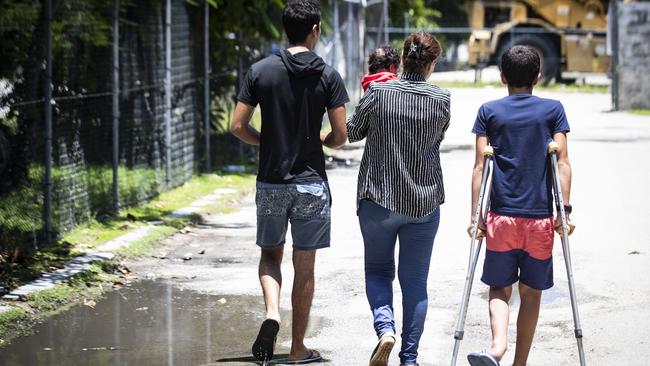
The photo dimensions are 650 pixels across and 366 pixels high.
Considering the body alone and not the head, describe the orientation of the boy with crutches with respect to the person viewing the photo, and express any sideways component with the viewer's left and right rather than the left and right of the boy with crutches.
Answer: facing away from the viewer

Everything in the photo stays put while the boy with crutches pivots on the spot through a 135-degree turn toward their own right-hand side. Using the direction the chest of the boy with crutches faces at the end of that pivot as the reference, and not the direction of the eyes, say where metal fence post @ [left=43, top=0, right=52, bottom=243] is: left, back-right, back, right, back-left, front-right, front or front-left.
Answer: back

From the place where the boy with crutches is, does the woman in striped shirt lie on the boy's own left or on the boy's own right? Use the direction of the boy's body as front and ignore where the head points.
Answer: on the boy's own left

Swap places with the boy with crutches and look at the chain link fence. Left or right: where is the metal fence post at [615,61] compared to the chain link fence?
right

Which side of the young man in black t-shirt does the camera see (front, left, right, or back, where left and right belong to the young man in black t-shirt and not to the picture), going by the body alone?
back

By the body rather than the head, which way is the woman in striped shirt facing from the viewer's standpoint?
away from the camera

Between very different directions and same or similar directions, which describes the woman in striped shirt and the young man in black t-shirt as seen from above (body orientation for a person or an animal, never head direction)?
same or similar directions

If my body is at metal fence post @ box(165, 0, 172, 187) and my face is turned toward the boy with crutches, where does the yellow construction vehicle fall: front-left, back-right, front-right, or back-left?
back-left

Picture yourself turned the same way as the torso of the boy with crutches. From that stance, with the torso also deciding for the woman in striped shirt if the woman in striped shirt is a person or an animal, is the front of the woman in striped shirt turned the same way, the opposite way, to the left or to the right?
the same way
